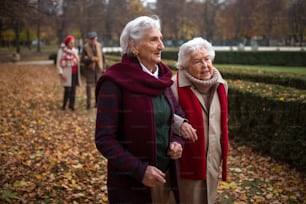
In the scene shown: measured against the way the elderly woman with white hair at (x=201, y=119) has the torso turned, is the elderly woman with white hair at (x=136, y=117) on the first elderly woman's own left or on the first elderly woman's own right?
on the first elderly woman's own right

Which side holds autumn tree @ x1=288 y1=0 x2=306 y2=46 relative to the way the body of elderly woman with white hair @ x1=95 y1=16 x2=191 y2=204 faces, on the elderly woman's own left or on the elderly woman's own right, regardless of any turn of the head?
on the elderly woman's own left

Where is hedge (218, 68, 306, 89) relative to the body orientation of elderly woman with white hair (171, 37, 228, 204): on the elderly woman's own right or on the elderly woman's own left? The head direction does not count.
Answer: on the elderly woman's own left

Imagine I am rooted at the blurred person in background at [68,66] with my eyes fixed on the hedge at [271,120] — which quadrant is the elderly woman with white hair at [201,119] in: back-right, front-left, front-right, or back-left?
front-right

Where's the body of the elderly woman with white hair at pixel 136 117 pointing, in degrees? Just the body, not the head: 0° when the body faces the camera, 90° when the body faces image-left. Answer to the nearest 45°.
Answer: approximately 315°

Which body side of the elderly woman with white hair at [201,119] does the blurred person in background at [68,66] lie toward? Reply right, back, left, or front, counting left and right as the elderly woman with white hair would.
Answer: back

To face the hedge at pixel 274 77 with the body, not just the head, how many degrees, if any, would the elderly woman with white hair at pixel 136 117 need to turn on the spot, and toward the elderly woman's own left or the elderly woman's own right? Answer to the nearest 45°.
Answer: approximately 90° to the elderly woman's own left

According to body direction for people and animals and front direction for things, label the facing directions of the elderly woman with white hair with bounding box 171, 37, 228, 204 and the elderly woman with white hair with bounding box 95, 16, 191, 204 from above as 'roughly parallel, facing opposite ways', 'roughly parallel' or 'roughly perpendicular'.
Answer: roughly parallel

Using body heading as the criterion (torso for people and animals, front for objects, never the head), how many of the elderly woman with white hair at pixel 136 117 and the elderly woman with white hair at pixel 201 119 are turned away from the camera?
0

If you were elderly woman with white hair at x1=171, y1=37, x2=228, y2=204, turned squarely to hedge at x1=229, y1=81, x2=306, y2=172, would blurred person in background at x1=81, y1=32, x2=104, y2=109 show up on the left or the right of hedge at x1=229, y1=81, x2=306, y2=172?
left

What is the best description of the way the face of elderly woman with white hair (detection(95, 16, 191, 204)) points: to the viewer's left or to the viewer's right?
to the viewer's right

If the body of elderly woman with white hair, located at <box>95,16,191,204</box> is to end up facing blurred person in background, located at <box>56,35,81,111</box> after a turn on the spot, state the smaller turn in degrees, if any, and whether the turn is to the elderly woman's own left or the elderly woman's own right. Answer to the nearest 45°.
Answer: approximately 135° to the elderly woman's own left
